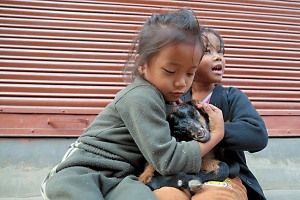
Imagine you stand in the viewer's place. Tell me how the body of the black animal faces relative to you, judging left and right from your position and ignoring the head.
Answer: facing the viewer and to the right of the viewer

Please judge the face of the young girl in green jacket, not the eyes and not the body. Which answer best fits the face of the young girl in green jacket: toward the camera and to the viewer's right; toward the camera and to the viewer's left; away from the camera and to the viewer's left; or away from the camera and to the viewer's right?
toward the camera and to the viewer's right
